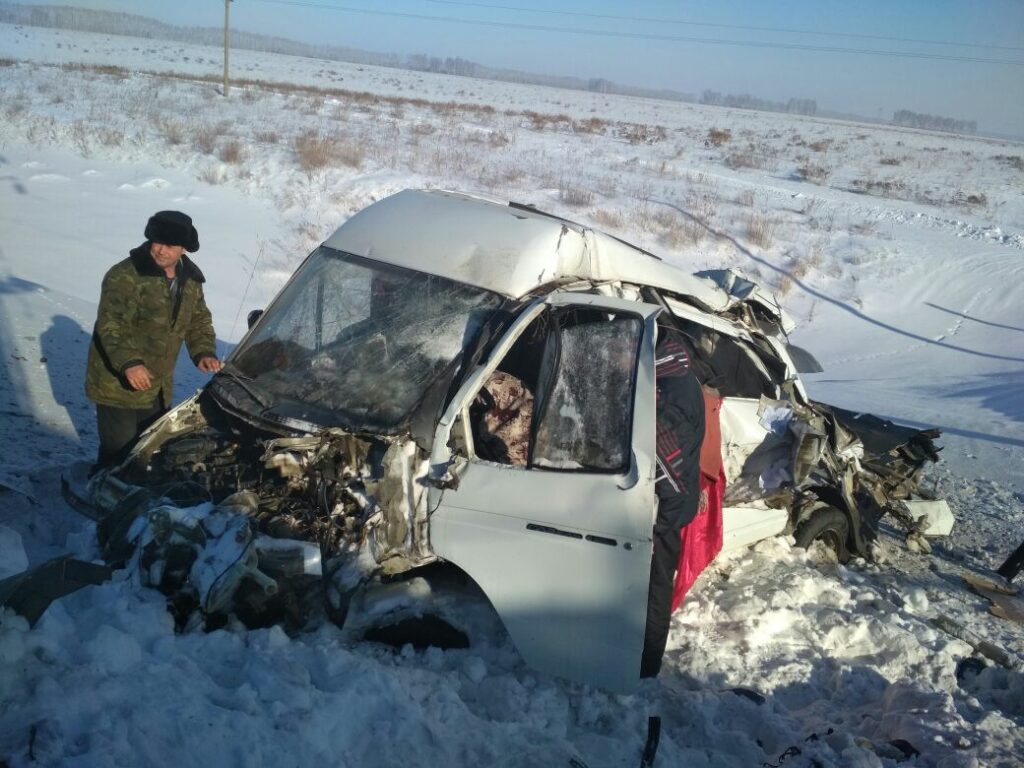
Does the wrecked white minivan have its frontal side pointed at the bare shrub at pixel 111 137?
no

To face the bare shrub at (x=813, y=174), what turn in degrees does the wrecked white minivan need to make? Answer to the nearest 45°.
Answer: approximately 135° to its right

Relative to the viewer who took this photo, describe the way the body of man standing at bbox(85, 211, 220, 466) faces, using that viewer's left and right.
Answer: facing the viewer and to the right of the viewer

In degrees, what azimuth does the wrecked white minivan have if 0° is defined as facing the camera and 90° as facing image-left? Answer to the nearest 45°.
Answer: approximately 45°

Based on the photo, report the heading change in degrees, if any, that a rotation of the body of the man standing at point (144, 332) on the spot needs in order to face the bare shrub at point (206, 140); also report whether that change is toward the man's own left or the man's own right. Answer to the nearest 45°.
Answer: approximately 135° to the man's own left

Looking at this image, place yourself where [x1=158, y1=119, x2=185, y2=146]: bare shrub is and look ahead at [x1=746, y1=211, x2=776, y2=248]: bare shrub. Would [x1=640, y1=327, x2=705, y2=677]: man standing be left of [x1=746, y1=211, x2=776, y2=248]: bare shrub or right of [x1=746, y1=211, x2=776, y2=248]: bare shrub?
right

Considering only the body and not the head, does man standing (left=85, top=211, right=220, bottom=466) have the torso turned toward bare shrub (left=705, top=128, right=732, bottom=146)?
no

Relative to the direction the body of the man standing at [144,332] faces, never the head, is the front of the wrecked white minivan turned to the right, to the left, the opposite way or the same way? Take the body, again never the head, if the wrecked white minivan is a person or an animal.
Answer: to the right

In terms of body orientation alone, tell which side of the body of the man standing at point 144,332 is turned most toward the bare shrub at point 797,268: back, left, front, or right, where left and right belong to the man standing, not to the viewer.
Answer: left

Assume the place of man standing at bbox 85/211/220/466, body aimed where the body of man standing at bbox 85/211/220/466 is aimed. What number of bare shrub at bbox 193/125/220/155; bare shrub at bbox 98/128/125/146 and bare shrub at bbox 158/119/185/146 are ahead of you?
0

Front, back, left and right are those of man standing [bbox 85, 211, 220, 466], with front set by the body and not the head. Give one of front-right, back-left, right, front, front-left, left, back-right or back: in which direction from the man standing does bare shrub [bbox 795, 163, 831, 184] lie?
left

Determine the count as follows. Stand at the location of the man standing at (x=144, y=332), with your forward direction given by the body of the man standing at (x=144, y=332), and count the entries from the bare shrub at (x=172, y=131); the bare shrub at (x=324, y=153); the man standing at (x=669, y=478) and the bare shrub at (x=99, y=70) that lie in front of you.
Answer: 1

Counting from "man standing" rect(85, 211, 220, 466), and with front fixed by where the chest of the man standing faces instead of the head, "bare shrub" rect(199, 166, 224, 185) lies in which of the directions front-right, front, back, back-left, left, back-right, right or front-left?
back-left

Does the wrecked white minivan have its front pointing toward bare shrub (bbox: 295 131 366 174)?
no

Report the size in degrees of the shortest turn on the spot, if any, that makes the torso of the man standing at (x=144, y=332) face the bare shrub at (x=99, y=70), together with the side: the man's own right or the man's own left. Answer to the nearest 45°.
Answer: approximately 135° to the man's own left

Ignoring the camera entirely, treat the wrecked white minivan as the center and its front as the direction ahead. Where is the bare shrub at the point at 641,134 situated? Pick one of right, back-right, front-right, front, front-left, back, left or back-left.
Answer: back-right

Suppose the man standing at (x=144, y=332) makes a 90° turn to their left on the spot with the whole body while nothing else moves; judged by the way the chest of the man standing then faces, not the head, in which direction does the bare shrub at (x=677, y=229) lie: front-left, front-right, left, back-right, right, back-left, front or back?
front

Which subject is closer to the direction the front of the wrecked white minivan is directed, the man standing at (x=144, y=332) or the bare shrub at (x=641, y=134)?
the man standing

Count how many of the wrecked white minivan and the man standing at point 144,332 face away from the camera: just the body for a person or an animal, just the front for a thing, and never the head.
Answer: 0

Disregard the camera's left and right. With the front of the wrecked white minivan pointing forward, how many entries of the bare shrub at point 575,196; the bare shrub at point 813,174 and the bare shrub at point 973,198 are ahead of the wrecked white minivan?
0

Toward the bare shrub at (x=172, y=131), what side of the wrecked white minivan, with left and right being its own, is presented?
right

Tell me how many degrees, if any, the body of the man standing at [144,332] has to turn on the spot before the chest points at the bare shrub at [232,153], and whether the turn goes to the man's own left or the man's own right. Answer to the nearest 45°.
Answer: approximately 135° to the man's own left

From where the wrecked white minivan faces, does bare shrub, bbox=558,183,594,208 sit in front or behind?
behind

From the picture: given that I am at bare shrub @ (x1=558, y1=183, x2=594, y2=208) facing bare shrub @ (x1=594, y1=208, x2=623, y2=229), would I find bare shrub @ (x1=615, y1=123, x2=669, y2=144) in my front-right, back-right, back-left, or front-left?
back-left
